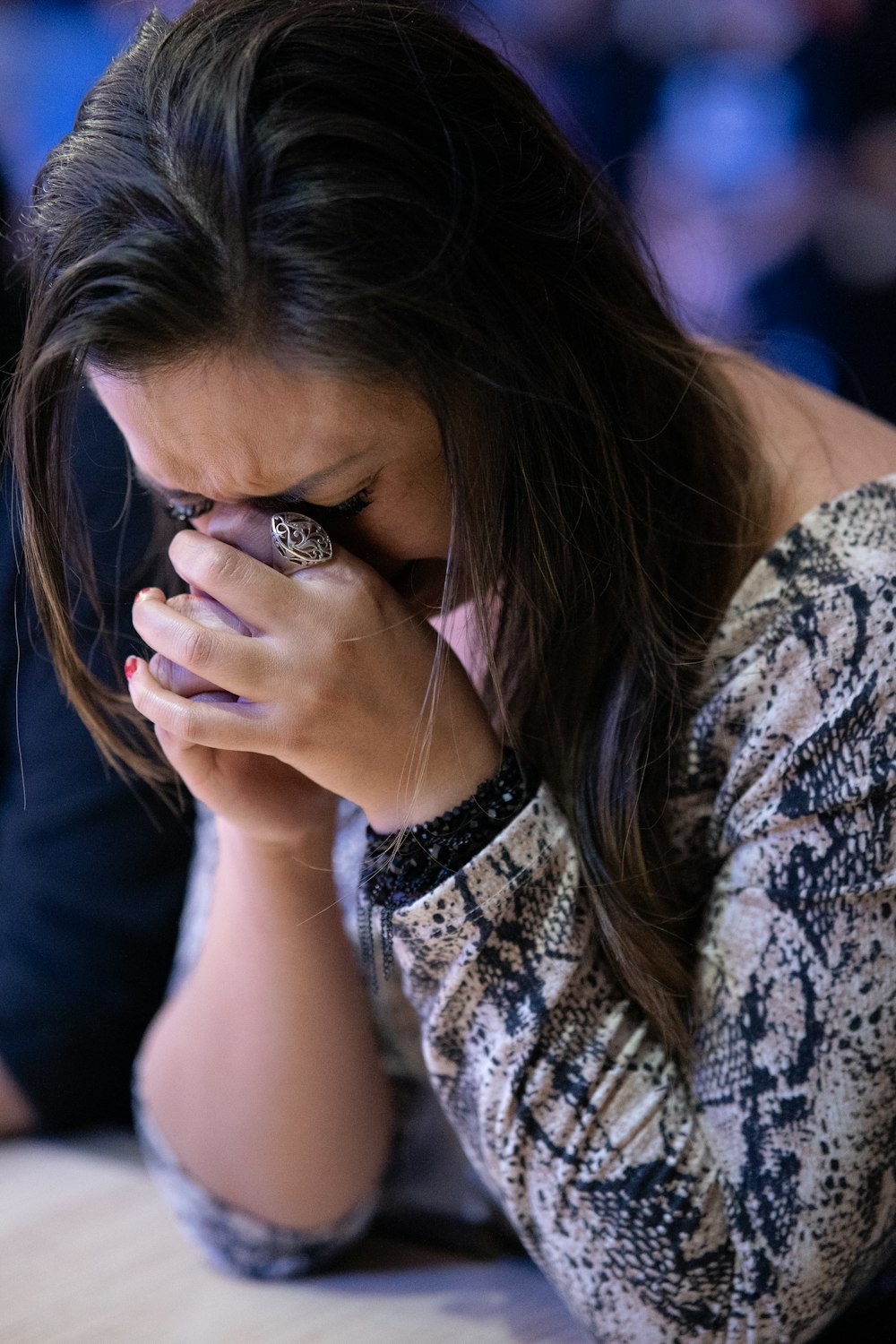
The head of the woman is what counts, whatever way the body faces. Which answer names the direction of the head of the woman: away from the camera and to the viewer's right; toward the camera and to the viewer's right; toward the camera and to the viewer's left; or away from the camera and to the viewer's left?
toward the camera and to the viewer's left

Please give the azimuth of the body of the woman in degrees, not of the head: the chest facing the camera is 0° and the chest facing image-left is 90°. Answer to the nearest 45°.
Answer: approximately 45°
